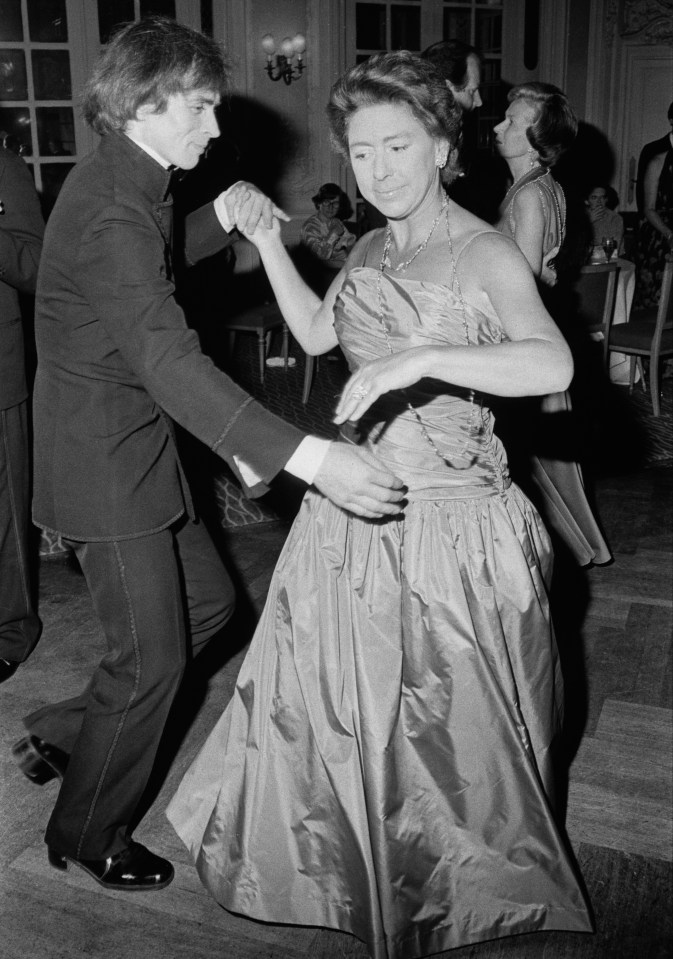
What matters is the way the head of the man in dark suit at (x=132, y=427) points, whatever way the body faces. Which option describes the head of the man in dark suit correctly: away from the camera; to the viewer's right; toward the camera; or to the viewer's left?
to the viewer's right

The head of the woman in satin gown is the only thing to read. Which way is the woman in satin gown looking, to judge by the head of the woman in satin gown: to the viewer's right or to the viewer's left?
to the viewer's left

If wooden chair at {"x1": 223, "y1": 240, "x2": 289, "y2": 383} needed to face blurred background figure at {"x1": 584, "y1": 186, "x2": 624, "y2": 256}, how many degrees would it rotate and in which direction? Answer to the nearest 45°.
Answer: approximately 45° to its left

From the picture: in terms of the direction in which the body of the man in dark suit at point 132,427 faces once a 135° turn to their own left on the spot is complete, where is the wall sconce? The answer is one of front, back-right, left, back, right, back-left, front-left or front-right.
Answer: front-right

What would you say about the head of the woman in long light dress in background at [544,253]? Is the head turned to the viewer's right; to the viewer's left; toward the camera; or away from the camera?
to the viewer's left

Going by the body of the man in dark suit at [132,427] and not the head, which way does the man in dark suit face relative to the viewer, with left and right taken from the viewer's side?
facing to the right of the viewer

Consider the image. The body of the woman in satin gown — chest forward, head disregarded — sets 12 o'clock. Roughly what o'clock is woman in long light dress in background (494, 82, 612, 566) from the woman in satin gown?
The woman in long light dress in background is roughly at 5 o'clock from the woman in satin gown.

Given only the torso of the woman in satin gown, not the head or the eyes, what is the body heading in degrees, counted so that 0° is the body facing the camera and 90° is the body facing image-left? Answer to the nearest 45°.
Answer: approximately 45°
